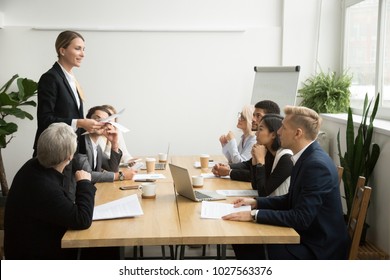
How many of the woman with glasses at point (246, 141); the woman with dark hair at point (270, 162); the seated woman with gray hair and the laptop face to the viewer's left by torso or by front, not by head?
2

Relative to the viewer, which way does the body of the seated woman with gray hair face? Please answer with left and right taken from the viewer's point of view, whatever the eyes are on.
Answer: facing away from the viewer and to the right of the viewer

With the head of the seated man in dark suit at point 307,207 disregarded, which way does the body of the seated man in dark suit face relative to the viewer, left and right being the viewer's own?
facing to the left of the viewer

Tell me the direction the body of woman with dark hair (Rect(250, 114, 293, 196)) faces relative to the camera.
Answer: to the viewer's left

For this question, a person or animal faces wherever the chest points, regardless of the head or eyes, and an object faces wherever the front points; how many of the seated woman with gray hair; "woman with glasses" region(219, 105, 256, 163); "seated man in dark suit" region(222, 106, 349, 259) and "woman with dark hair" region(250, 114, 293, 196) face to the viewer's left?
3

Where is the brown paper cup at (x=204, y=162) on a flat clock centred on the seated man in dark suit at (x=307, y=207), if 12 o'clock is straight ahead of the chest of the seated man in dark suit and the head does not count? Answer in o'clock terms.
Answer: The brown paper cup is roughly at 2 o'clock from the seated man in dark suit.

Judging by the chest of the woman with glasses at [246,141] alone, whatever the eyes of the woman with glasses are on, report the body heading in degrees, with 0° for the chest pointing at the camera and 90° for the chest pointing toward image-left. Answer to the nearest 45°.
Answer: approximately 90°

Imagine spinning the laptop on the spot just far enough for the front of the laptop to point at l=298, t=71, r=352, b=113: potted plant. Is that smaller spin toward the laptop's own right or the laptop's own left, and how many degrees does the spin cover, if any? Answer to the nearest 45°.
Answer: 0° — it already faces it

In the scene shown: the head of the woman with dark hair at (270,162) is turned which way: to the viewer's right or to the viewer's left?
to the viewer's left

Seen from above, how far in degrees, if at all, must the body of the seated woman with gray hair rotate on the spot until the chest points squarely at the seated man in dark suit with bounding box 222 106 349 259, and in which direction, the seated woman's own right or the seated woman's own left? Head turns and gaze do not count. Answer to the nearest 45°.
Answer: approximately 45° to the seated woman's own right

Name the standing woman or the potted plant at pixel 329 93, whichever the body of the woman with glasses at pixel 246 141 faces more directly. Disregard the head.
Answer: the standing woman

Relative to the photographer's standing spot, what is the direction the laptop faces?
facing away from the viewer and to the right of the viewer

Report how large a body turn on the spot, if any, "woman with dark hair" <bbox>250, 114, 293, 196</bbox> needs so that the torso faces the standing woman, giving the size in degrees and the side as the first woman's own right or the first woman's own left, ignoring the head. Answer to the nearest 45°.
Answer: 0° — they already face them

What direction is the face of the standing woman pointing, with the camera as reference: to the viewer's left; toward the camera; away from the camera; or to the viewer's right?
to the viewer's right

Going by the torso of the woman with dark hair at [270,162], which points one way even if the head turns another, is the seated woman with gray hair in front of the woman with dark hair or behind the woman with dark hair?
in front

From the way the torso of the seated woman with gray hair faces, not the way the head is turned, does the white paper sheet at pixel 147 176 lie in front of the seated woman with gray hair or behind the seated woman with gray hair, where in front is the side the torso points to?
in front
